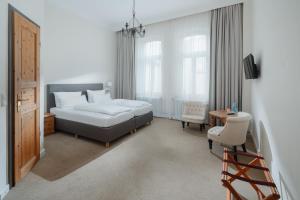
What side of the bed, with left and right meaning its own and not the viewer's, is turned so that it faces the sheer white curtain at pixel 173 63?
left

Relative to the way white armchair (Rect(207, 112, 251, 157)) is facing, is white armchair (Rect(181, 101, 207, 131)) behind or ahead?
ahead

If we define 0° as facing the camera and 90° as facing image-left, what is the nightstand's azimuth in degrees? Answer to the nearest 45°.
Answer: approximately 315°

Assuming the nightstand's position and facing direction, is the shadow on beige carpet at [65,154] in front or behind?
in front

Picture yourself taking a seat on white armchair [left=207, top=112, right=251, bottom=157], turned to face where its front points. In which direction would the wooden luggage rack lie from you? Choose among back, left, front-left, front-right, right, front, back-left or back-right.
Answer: back-left

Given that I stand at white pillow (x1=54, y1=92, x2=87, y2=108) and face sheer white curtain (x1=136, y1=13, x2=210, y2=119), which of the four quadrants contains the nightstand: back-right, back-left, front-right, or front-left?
back-right

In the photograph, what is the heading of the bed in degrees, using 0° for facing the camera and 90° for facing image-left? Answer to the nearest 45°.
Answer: approximately 315°
